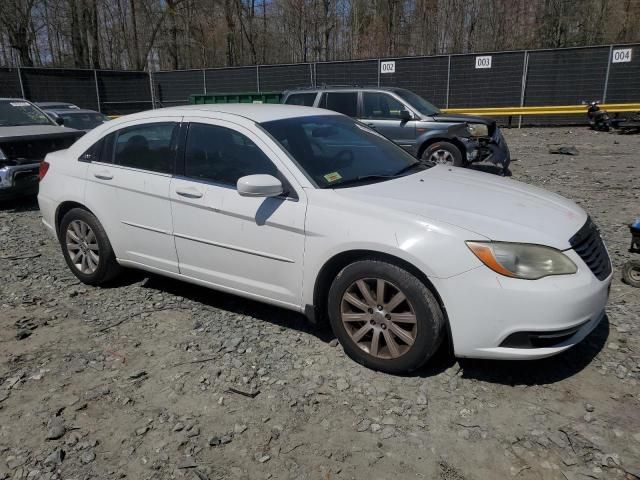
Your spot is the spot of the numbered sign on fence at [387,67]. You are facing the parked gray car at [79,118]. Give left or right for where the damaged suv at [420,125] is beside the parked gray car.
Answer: left

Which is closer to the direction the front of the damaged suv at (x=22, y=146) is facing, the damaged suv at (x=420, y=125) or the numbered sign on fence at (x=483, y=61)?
the damaged suv

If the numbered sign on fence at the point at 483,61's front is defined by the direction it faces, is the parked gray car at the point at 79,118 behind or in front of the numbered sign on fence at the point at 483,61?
in front

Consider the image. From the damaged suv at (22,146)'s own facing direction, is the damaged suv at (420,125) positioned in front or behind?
in front

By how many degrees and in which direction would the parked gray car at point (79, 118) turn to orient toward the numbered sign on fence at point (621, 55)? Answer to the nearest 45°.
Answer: approximately 45° to its left

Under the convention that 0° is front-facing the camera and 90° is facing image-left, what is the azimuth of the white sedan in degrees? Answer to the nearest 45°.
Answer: approximately 315°

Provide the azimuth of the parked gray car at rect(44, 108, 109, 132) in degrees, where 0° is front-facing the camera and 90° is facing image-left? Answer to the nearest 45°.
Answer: approximately 315°

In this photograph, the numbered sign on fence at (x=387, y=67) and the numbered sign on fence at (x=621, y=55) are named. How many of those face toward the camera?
2

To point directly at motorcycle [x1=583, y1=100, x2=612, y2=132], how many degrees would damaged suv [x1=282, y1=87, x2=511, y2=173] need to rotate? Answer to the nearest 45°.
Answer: approximately 90° to its left

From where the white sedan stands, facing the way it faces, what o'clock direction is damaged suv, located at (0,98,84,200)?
The damaged suv is roughly at 6 o'clock from the white sedan.

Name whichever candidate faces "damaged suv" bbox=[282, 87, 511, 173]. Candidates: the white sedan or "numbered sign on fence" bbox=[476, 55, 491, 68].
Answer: the numbered sign on fence

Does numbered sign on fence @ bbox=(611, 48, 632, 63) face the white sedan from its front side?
yes

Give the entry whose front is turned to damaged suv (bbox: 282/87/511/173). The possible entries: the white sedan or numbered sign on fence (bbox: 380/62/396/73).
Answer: the numbered sign on fence
